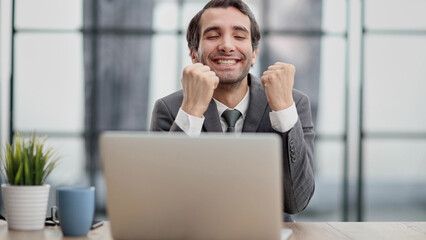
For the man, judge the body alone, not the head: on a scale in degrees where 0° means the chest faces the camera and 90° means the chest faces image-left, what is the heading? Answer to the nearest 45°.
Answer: approximately 0°

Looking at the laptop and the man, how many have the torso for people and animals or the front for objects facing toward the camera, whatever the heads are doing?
1

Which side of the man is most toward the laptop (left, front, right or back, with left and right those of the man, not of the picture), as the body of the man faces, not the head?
front

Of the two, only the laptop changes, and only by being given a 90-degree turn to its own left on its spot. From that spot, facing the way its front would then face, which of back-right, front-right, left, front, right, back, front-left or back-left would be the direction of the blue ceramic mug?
front-right

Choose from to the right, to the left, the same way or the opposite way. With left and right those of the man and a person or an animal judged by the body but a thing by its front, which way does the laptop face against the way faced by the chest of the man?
the opposite way

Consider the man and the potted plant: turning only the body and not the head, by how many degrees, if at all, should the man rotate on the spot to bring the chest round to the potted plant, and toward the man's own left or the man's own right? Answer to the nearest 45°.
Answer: approximately 45° to the man's own right

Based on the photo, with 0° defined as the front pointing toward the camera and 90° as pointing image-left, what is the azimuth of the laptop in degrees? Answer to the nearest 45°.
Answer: approximately 180°
